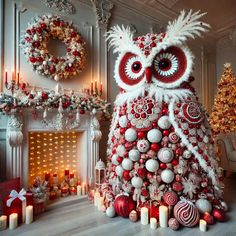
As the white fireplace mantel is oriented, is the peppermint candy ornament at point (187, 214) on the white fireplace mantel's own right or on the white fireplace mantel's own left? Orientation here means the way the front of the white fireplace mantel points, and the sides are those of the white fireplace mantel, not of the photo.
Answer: on the white fireplace mantel's own left

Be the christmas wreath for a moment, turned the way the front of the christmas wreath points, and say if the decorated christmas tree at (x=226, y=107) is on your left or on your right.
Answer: on your left

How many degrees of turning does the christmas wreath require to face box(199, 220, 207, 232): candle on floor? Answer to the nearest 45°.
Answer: approximately 45° to its left

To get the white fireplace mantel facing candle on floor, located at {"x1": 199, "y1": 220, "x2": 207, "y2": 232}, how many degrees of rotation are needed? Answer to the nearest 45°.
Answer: approximately 45° to its left

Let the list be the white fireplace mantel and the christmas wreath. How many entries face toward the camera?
2

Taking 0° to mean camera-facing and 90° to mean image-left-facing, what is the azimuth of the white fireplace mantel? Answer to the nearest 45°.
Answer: approximately 0°

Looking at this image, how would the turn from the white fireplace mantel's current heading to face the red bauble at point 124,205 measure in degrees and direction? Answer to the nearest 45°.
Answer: approximately 45° to its left

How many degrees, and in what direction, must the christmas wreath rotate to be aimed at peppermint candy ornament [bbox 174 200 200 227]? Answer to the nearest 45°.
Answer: approximately 45° to its left

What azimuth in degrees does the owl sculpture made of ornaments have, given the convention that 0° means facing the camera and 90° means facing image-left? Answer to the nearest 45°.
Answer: approximately 45°
